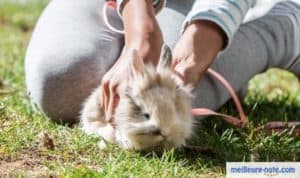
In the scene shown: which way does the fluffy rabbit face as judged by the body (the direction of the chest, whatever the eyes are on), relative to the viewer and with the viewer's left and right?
facing the viewer and to the right of the viewer
